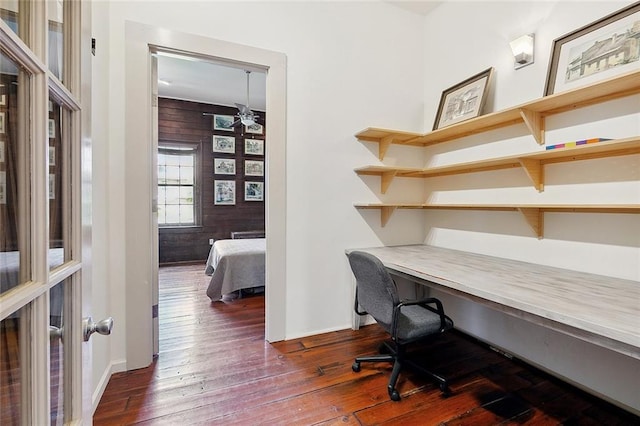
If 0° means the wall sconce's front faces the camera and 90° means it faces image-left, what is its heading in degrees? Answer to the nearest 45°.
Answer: approximately 45°

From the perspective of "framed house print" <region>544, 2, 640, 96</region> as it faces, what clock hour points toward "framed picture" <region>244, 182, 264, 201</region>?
The framed picture is roughly at 2 o'clock from the framed house print.

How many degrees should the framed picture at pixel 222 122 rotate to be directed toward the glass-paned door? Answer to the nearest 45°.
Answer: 0° — it already faces it

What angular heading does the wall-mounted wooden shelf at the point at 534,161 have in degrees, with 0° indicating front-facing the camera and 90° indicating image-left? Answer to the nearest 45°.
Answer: approximately 45°

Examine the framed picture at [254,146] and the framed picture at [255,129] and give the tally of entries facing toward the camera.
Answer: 2

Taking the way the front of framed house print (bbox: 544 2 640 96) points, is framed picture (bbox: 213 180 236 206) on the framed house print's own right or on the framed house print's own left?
on the framed house print's own right

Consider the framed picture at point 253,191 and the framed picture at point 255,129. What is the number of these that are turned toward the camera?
2
